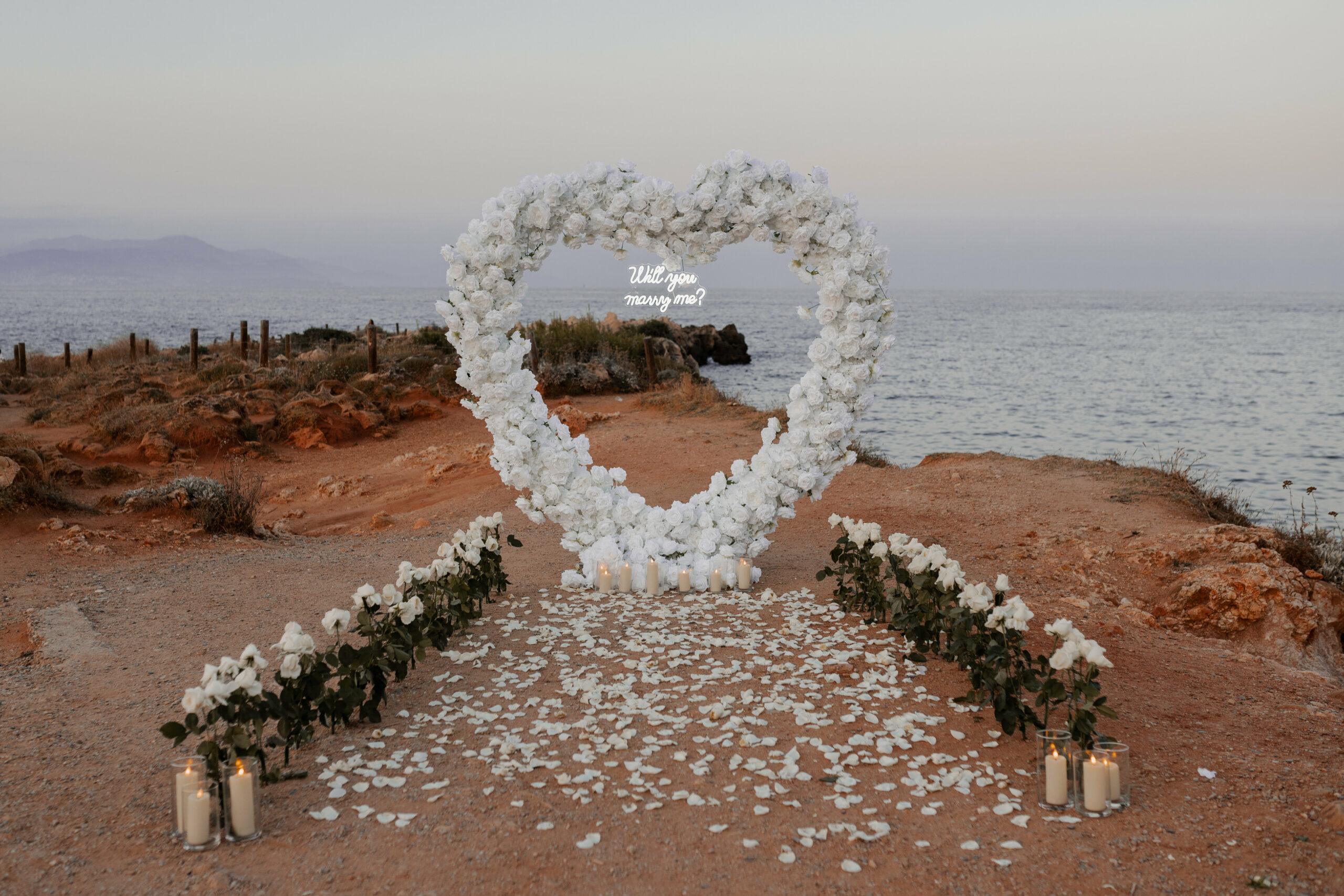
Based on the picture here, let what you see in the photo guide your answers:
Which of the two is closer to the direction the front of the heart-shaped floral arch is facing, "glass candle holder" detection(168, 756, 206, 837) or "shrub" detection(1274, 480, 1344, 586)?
the glass candle holder

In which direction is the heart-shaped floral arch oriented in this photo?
toward the camera

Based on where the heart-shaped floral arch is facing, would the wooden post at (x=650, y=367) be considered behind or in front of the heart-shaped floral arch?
behind

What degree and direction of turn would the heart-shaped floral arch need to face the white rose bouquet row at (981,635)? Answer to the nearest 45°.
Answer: approximately 45° to its left

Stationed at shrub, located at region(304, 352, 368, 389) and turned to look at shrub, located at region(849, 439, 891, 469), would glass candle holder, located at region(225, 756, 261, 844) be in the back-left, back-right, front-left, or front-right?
front-right

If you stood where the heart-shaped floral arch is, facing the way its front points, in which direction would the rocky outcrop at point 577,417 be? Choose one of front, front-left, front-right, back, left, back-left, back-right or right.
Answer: back

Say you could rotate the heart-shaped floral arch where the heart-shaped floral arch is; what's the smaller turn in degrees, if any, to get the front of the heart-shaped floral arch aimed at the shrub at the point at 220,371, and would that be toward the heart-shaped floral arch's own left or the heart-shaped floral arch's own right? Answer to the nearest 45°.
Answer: approximately 135° to the heart-shaped floral arch's own right

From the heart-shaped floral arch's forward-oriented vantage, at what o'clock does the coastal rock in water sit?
The coastal rock in water is roughly at 6 o'clock from the heart-shaped floral arch.

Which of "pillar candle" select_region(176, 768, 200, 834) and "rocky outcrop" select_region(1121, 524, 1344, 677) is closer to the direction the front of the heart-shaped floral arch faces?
the pillar candle

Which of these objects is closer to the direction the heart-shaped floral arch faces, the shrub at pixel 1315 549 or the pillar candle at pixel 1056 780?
the pillar candle

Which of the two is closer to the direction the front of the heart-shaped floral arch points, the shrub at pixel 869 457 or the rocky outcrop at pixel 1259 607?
the rocky outcrop

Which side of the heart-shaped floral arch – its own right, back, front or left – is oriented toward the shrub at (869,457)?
back

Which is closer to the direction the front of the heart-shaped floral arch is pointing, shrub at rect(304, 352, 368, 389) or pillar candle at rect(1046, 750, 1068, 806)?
the pillar candle

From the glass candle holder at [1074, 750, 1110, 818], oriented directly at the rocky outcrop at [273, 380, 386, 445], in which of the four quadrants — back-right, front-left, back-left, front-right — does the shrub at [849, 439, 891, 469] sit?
front-right
